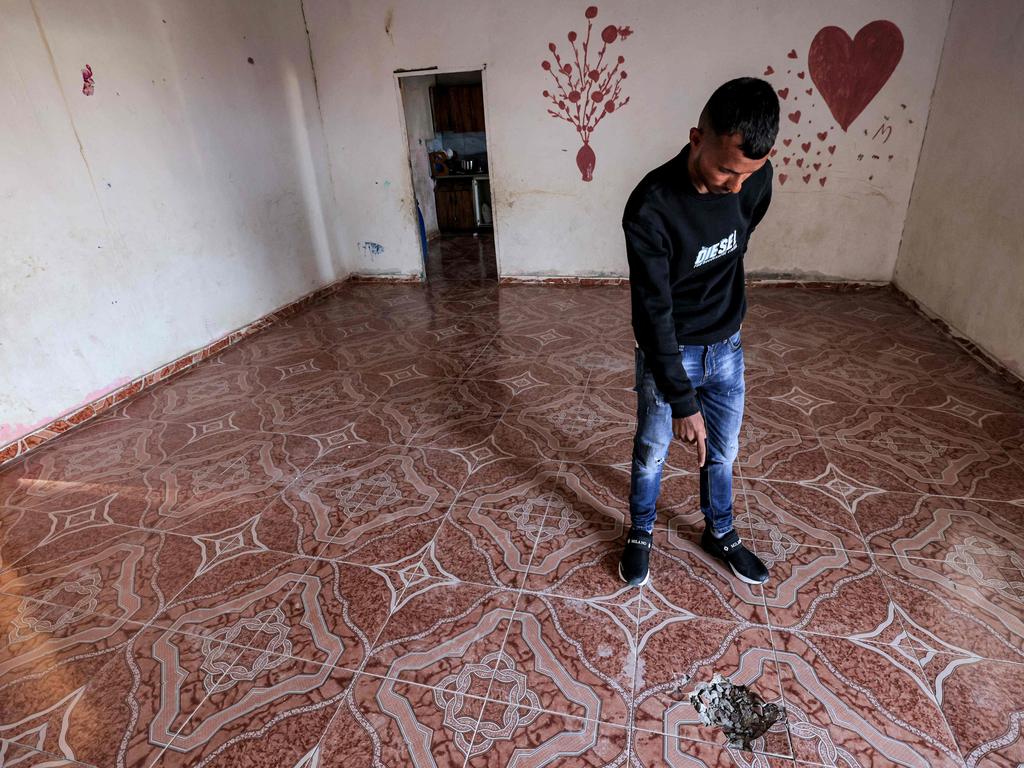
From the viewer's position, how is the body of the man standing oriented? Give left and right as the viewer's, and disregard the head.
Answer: facing the viewer and to the right of the viewer

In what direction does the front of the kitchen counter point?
toward the camera

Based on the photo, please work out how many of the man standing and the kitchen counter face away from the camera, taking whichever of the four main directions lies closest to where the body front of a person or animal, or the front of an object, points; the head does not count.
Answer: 0

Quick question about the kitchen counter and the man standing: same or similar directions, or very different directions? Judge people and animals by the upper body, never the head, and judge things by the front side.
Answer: same or similar directions

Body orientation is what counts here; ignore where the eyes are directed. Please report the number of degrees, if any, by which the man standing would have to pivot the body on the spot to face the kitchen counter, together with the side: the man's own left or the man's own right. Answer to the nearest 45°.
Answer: approximately 180°

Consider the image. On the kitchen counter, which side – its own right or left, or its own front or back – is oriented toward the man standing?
front
